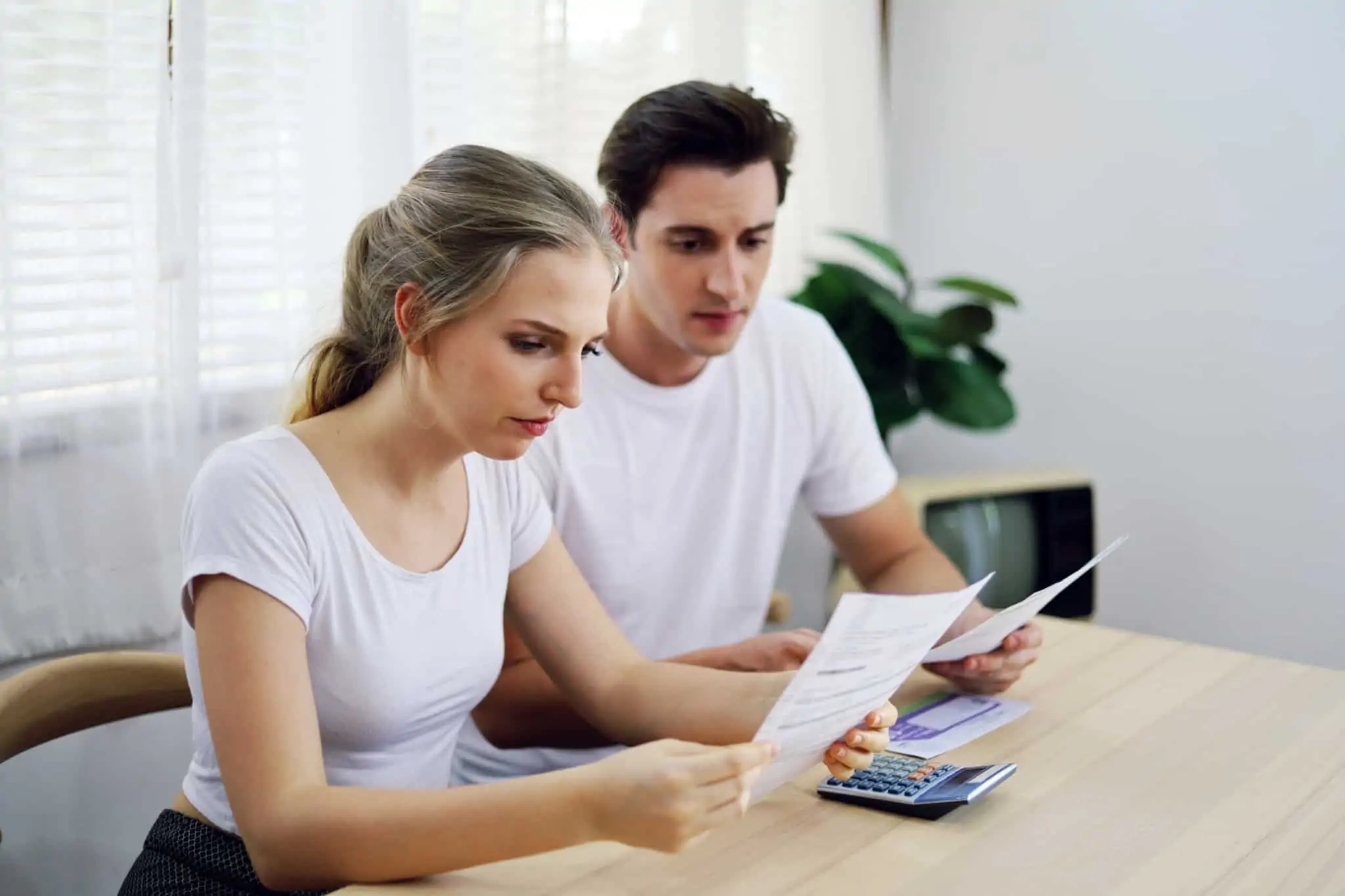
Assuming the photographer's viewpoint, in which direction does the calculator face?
facing to the left of the viewer

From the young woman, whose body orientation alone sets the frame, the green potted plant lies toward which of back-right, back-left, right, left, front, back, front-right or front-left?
left

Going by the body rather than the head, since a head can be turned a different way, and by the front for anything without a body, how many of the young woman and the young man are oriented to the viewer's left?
0

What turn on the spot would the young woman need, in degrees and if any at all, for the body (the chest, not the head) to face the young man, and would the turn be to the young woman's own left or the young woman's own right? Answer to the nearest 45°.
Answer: approximately 90° to the young woman's own left

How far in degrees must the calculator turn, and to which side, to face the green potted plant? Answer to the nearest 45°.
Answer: approximately 90° to its right

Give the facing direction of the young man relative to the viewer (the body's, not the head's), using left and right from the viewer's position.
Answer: facing the viewer and to the right of the viewer

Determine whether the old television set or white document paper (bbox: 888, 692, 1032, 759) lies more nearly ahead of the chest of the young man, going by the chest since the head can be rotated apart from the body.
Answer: the white document paper

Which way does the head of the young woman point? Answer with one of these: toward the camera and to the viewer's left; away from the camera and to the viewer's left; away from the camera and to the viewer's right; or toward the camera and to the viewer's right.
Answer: toward the camera and to the viewer's right

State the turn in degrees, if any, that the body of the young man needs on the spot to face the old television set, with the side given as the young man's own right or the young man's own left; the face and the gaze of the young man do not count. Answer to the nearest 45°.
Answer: approximately 90° to the young man's own left

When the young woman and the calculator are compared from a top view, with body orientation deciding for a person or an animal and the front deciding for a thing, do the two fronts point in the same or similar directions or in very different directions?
very different directions

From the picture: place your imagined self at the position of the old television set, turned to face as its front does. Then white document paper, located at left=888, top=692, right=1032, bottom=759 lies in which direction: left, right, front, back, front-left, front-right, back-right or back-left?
front-right
